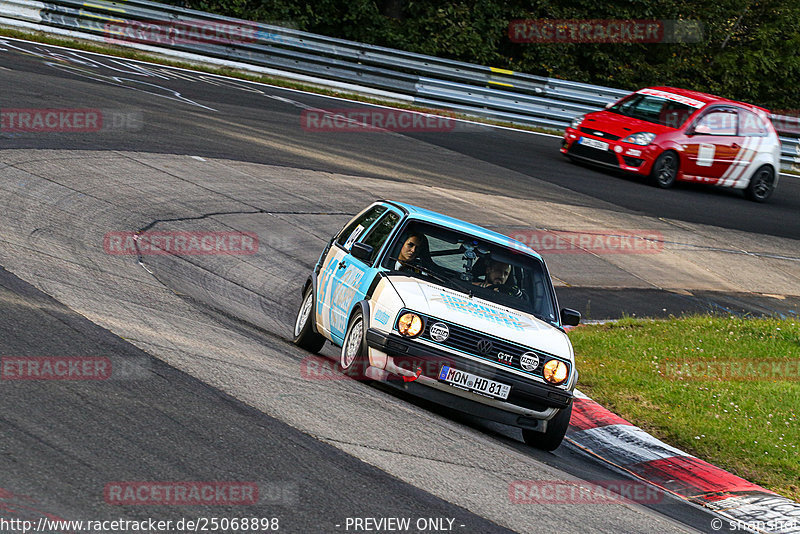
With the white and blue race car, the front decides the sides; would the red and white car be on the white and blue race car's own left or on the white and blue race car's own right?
on the white and blue race car's own left

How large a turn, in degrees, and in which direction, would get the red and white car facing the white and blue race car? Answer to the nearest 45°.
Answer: approximately 45° to its left

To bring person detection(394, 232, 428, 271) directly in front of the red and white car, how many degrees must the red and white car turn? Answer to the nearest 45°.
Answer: approximately 45° to its left

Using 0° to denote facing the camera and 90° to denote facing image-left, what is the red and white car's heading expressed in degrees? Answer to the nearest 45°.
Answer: approximately 45°

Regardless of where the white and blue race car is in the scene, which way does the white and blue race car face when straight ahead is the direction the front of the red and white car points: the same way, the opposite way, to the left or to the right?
to the left

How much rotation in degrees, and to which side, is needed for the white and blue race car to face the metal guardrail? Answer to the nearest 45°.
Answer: approximately 135° to its left

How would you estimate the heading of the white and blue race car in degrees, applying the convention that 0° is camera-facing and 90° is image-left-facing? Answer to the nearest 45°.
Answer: approximately 315°
